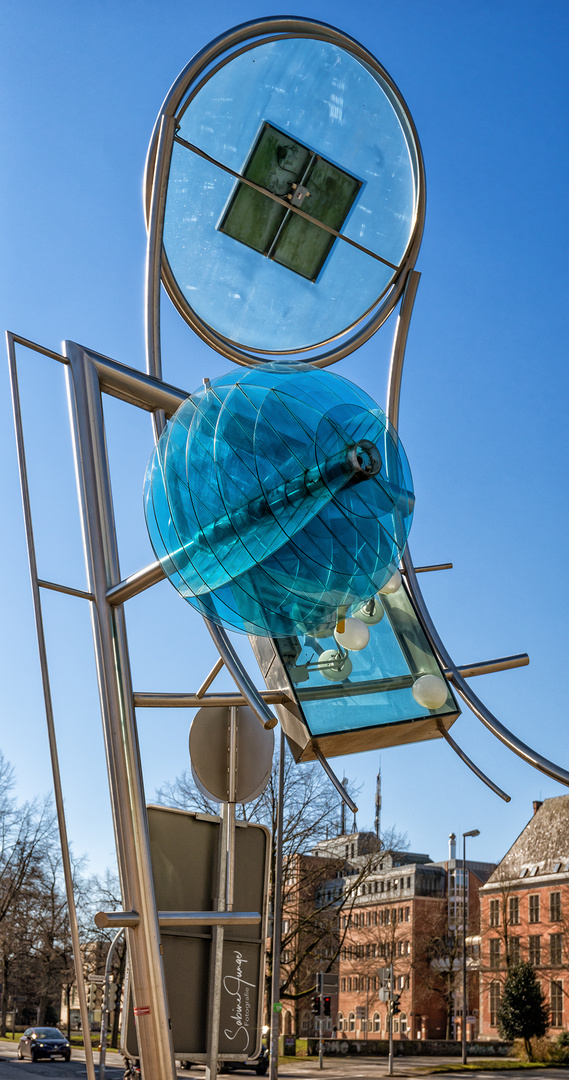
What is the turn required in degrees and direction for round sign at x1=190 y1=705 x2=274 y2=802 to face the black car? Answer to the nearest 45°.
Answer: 0° — it already faces it

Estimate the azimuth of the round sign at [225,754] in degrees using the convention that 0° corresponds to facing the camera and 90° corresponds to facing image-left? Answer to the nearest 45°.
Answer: approximately 180°
